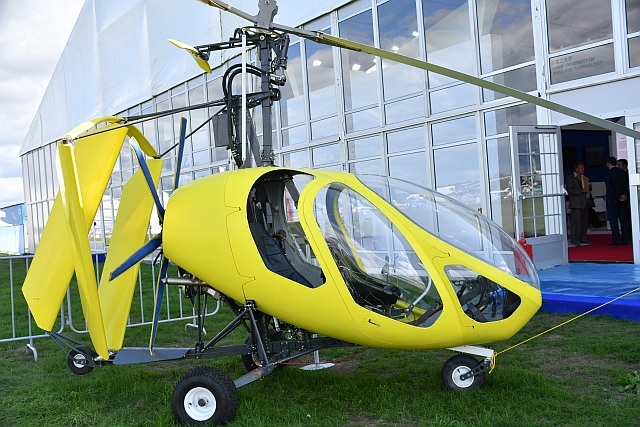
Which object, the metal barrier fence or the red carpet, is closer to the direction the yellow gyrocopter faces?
the red carpet

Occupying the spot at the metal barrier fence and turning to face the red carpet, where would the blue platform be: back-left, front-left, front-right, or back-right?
front-right

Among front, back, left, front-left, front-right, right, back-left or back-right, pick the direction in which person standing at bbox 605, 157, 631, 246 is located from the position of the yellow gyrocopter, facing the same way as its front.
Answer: front-left

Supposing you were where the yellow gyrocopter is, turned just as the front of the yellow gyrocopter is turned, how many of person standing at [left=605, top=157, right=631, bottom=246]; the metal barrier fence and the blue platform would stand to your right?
0

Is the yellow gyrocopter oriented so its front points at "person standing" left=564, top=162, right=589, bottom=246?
no

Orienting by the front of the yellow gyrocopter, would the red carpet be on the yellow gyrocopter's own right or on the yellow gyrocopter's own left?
on the yellow gyrocopter's own left

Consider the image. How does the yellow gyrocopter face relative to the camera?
to the viewer's right
